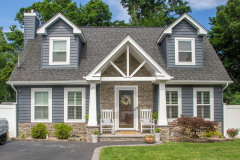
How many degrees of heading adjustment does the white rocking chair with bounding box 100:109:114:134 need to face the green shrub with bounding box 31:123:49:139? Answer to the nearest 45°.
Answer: approximately 90° to its right

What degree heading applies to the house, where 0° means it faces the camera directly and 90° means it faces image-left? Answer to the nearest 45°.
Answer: approximately 0°

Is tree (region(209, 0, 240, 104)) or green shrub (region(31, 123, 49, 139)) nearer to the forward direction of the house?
the green shrub

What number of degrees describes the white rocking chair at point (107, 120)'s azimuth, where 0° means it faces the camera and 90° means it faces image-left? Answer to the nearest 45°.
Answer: approximately 0°

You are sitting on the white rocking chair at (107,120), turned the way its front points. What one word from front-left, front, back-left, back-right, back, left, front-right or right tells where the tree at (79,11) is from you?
back

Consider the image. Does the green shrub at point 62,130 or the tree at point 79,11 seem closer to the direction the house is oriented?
the green shrub
